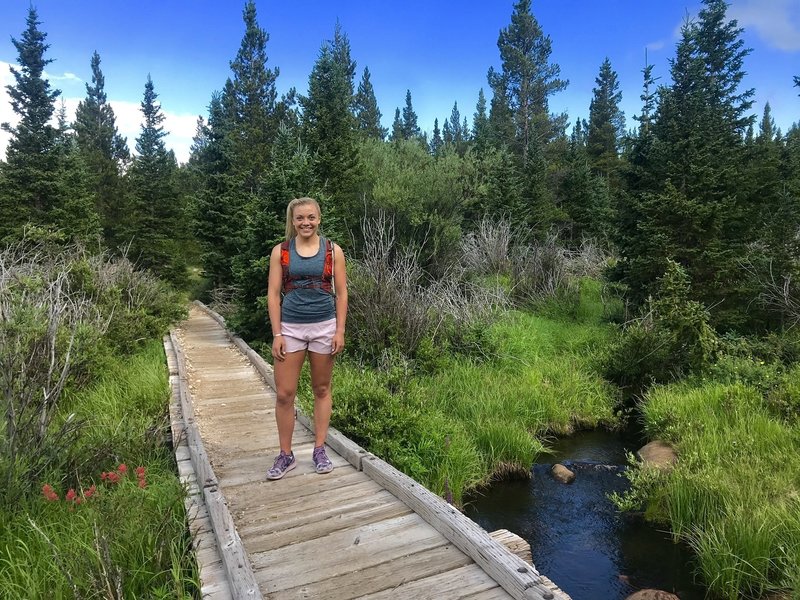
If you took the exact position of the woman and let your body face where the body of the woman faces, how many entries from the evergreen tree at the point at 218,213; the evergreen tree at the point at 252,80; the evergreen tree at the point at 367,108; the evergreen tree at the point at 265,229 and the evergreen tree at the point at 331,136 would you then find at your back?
5

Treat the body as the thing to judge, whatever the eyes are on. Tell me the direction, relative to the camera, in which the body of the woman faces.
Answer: toward the camera

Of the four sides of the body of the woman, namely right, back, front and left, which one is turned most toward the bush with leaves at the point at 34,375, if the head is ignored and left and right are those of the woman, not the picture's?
right

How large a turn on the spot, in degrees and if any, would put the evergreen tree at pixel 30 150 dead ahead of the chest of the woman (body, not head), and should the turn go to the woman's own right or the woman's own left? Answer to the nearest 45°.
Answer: approximately 135° to the woman's own right

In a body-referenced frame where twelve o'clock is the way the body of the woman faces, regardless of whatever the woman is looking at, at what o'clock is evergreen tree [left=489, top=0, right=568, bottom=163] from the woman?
The evergreen tree is roughly at 7 o'clock from the woman.

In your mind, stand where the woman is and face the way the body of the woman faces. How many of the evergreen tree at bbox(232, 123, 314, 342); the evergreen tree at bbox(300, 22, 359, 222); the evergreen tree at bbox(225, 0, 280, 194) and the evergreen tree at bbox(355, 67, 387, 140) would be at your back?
4

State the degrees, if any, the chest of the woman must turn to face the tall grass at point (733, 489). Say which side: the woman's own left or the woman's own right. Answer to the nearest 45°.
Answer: approximately 90° to the woman's own left

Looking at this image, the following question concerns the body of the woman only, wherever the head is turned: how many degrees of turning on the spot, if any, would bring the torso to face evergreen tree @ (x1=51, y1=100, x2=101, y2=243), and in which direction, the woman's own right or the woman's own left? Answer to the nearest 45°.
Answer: approximately 135° to the woman's own right

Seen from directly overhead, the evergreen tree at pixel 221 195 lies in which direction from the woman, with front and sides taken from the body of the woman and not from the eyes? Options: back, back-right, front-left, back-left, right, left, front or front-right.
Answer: back

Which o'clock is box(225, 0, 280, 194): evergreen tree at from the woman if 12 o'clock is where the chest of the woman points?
The evergreen tree is roughly at 6 o'clock from the woman.

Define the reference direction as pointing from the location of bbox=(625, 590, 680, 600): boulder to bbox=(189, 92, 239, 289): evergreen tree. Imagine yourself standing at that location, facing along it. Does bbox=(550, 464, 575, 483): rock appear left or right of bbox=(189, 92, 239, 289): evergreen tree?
right

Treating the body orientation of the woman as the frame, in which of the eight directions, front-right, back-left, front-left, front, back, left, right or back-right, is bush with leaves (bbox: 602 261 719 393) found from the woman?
back-left

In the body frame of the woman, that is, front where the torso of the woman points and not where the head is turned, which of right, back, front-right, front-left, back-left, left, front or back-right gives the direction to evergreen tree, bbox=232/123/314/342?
back
